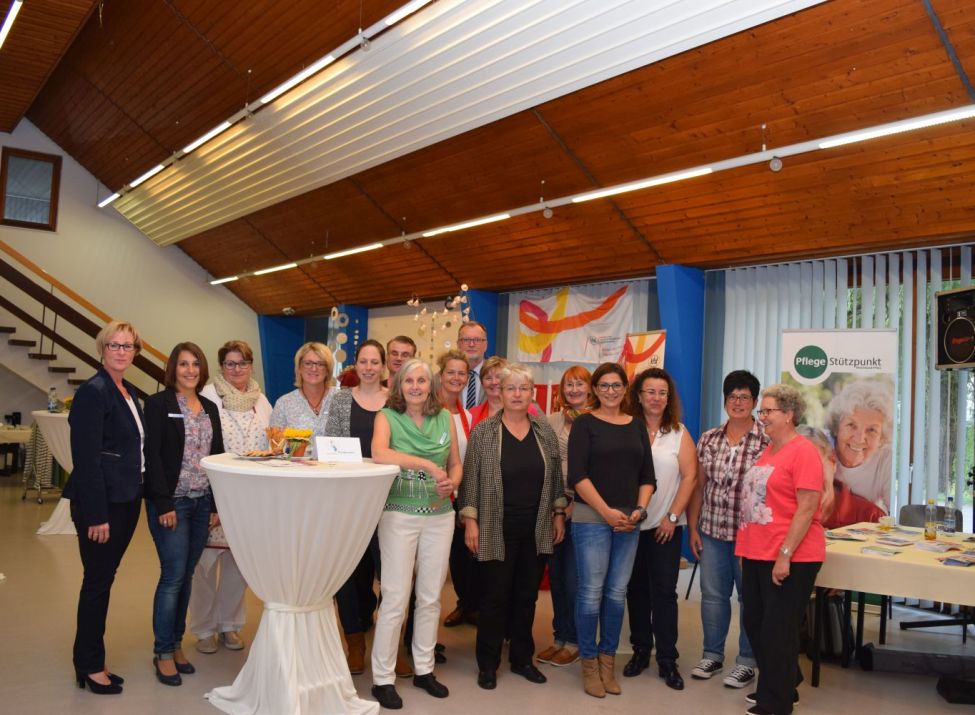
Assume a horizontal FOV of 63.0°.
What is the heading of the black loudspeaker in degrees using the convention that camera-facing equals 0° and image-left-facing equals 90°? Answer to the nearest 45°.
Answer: approximately 45°

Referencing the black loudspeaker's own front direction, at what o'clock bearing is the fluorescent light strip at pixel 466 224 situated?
The fluorescent light strip is roughly at 2 o'clock from the black loudspeaker.

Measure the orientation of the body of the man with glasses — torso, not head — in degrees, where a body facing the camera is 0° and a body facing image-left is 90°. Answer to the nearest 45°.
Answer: approximately 0°

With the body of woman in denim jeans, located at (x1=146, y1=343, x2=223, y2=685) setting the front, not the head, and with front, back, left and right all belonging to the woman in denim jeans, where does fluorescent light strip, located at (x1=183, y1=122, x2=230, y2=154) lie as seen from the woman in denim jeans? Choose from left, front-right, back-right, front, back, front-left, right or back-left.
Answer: back-left
